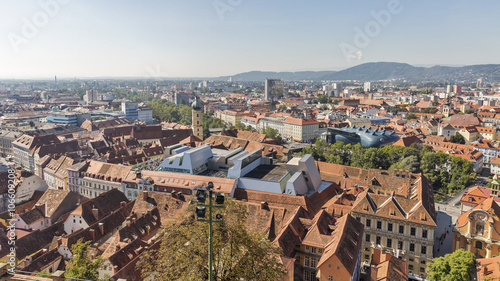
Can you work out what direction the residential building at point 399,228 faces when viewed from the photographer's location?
facing the viewer

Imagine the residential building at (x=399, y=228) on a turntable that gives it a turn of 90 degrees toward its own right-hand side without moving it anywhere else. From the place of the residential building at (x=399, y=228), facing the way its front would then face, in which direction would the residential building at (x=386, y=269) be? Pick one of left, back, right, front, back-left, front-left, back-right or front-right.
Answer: left

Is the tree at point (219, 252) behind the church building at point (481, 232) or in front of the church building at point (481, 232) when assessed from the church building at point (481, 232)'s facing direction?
in front

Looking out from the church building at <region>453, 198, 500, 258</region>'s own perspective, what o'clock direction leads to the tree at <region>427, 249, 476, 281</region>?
The tree is roughly at 11 o'clock from the church building.

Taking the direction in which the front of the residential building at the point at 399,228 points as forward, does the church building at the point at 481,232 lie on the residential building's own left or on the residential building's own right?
on the residential building's own left

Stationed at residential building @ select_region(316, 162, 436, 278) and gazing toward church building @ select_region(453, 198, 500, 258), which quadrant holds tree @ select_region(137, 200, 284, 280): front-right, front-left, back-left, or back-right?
back-right

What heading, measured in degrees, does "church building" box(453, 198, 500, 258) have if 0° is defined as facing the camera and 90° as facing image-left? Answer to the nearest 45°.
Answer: approximately 45°

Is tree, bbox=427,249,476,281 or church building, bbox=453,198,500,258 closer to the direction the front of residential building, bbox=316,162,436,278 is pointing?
the tree

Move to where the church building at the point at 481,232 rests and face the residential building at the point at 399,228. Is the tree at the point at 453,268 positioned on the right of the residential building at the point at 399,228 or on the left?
left

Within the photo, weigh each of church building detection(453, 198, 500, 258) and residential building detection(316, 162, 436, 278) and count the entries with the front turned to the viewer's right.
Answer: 0

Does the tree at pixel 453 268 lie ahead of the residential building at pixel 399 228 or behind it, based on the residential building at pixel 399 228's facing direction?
ahead

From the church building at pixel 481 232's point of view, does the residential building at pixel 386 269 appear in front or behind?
in front
